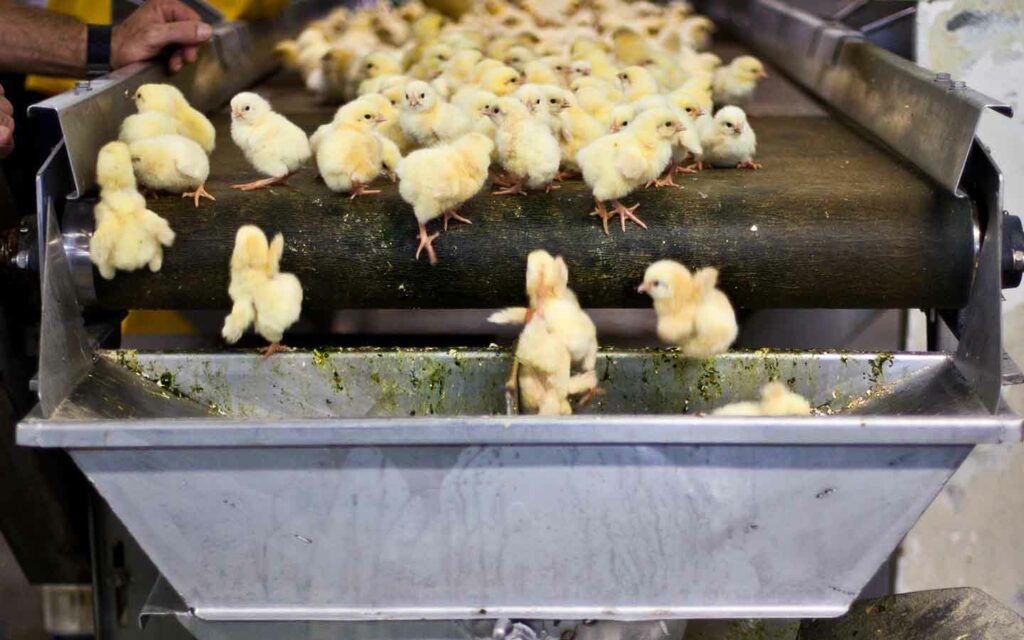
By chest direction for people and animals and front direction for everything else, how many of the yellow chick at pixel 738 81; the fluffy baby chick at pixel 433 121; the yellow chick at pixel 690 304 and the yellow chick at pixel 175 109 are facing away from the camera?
0

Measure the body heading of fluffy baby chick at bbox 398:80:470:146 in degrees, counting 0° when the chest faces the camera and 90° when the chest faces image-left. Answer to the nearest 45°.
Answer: approximately 45°

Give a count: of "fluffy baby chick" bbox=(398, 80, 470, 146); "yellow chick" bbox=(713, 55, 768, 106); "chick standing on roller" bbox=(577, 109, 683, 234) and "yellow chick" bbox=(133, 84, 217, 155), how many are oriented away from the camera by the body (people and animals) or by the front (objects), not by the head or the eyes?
0

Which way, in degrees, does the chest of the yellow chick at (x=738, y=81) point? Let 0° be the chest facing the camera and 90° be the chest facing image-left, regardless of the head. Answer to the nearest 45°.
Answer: approximately 270°

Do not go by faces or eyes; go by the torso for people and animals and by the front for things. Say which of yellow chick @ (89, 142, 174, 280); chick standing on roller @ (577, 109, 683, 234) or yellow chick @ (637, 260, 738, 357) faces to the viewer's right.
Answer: the chick standing on roller

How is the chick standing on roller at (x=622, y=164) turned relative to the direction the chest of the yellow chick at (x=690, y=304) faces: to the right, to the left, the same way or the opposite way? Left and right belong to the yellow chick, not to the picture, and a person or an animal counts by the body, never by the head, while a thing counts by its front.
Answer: the opposite way

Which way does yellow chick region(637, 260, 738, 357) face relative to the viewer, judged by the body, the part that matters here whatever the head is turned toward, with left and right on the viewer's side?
facing to the left of the viewer

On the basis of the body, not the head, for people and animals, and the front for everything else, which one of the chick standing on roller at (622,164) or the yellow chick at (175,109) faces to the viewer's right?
the chick standing on roller

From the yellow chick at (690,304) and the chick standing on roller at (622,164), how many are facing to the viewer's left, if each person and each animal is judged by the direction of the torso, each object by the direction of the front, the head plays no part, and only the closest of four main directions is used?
1

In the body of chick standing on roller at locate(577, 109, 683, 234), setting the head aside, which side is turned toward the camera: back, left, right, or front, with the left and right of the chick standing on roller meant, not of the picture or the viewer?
right
